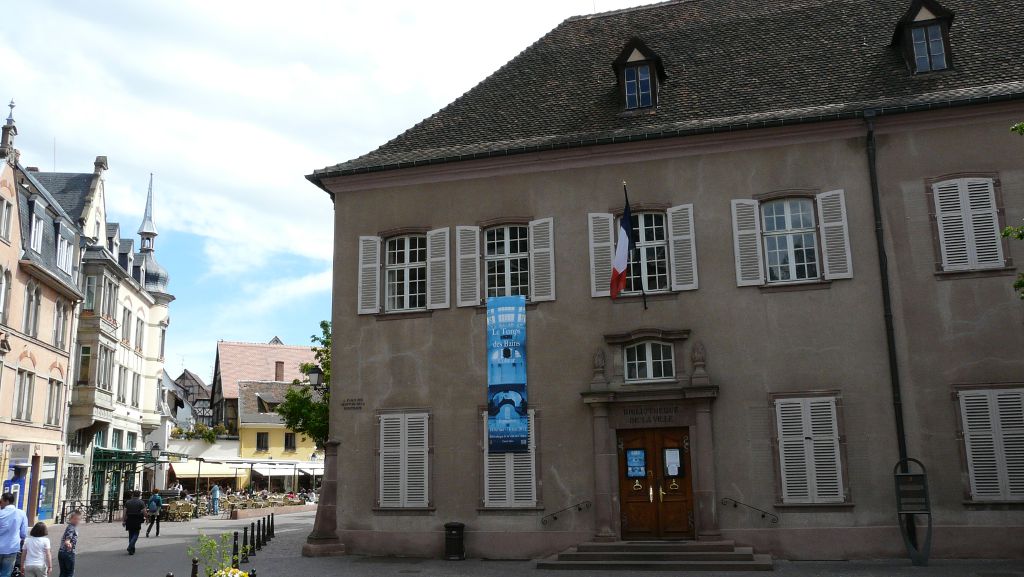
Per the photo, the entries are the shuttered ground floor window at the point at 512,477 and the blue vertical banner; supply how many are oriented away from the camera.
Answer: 0

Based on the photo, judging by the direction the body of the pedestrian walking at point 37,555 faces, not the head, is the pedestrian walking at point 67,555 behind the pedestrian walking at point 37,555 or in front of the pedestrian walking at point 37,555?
in front

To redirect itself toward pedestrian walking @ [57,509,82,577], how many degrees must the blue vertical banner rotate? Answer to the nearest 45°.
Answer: approximately 45° to its right

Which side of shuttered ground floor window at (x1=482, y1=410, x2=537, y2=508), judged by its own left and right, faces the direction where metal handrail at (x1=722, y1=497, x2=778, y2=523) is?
left

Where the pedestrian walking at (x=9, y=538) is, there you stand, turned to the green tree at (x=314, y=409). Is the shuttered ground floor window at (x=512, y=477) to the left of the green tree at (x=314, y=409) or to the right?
right

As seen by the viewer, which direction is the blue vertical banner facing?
toward the camera

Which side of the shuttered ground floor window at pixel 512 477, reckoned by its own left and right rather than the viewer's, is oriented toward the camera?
front
